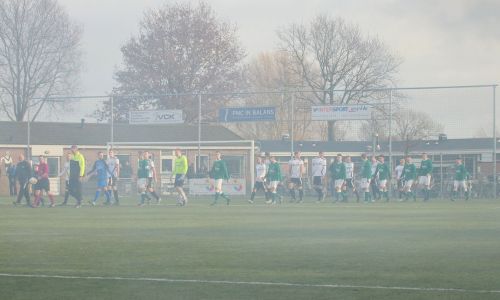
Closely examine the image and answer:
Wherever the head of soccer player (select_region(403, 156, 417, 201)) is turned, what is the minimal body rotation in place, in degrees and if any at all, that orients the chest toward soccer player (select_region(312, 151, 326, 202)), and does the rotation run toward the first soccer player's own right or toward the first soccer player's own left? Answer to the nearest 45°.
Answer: approximately 45° to the first soccer player's own right

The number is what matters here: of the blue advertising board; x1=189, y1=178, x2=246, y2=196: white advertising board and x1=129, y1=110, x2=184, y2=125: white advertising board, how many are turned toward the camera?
3

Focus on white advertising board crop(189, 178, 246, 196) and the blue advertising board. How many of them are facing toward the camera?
2

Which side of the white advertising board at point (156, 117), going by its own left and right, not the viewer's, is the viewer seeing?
front

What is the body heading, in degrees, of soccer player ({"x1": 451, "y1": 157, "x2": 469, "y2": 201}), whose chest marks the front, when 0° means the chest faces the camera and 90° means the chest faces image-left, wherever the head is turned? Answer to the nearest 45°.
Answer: approximately 45°

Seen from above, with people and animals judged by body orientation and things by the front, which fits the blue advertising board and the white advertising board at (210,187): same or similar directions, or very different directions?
same or similar directions

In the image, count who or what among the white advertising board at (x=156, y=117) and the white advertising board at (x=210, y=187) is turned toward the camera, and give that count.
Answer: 2

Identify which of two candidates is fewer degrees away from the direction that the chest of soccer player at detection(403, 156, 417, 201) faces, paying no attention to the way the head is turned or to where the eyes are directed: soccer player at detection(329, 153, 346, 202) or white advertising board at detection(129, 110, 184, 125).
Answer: the soccer player

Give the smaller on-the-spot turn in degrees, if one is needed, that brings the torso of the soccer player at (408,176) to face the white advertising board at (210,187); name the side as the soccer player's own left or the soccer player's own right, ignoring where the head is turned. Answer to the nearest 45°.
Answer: approximately 45° to the soccer player's own right

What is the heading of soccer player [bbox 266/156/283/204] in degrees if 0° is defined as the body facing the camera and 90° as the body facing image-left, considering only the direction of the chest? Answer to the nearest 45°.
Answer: approximately 45°

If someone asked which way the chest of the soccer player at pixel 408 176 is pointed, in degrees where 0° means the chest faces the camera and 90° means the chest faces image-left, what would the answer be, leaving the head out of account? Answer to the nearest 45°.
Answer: approximately 45°

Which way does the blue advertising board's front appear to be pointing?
toward the camera
